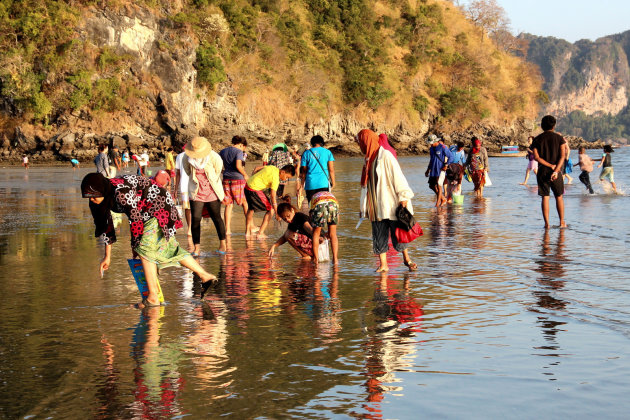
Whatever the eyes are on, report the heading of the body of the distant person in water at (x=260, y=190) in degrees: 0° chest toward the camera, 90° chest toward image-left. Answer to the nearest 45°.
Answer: approximately 270°

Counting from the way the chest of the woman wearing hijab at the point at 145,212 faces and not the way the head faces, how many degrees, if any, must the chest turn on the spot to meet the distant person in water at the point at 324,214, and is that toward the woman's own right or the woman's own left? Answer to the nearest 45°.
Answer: approximately 135° to the woman's own right

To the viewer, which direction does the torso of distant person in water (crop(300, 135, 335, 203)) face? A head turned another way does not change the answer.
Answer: away from the camera

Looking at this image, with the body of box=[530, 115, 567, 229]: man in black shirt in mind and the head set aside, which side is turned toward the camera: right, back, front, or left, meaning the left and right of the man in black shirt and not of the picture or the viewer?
back

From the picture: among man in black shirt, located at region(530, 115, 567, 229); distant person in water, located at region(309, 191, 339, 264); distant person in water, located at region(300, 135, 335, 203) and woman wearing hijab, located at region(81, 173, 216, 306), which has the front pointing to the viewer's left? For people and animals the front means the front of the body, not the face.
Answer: the woman wearing hijab

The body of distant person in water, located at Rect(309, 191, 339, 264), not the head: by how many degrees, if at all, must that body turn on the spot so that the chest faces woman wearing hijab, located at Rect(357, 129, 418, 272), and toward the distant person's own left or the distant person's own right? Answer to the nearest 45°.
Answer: approximately 135° to the distant person's own right

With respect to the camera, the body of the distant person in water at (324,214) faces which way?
away from the camera

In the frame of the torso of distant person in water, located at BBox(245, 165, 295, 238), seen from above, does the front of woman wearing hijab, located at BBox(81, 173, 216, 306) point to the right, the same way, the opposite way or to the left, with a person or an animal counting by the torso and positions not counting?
the opposite way

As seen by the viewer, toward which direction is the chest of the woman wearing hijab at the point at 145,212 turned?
to the viewer's left
